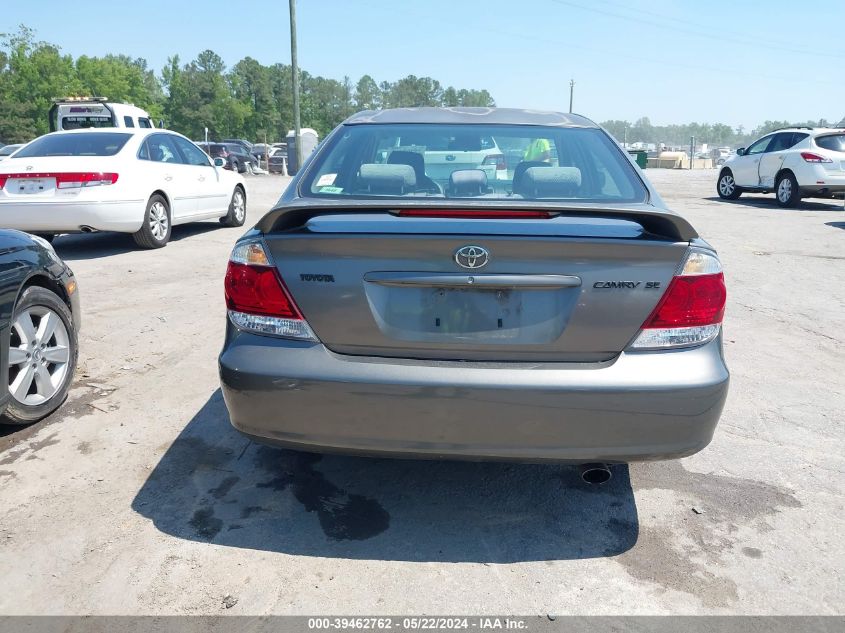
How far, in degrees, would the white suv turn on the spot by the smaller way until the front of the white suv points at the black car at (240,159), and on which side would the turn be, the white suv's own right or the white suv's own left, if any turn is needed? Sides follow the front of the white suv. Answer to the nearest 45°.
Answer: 0° — it already faces it

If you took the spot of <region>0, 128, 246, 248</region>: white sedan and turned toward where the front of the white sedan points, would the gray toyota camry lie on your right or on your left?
on your right

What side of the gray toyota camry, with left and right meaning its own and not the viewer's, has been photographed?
back

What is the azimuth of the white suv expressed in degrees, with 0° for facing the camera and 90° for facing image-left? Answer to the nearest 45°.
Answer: approximately 135°

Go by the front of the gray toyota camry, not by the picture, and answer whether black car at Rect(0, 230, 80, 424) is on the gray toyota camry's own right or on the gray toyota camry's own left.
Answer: on the gray toyota camry's own left
